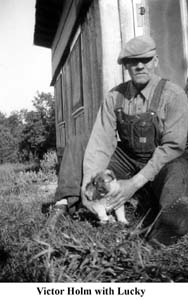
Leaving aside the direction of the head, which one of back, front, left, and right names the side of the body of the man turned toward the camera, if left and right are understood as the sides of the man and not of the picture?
front
